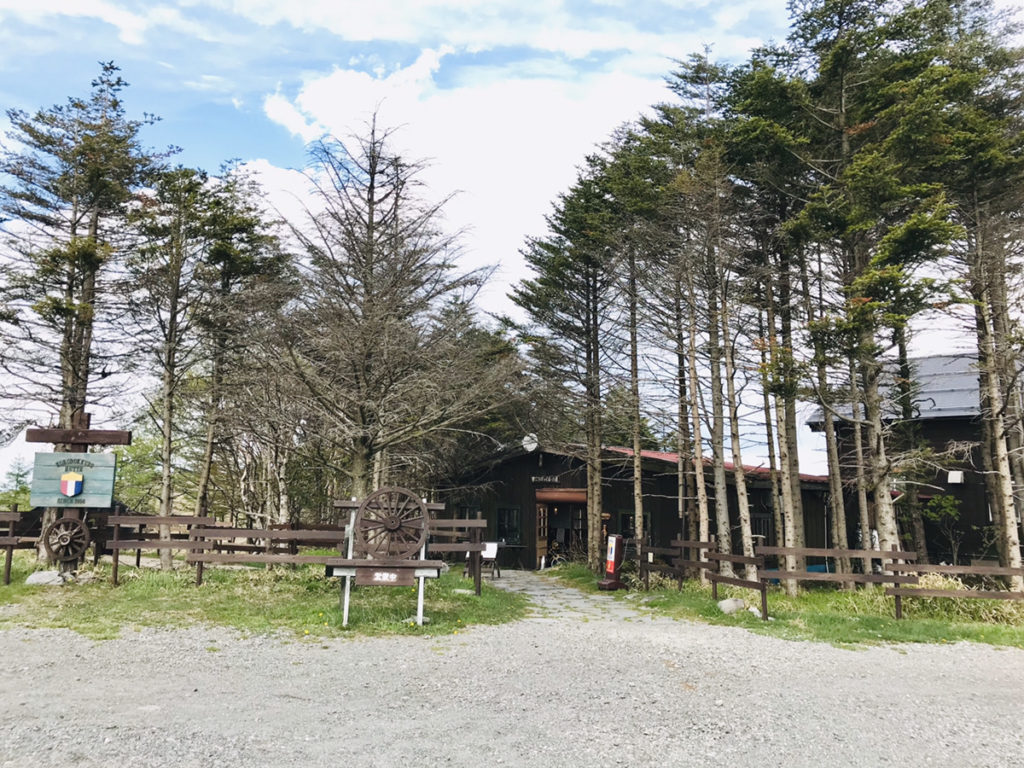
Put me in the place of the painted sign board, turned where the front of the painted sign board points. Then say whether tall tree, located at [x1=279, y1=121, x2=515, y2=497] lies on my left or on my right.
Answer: on my left

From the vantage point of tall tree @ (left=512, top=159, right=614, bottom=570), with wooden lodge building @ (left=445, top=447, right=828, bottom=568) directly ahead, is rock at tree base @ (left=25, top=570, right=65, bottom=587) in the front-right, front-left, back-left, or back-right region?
back-left

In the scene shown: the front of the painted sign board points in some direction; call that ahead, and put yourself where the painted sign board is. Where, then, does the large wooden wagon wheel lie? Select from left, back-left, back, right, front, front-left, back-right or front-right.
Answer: front-left

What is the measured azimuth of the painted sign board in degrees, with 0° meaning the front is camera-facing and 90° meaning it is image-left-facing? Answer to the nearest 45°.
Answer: approximately 0°

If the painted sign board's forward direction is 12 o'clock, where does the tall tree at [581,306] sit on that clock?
The tall tree is roughly at 9 o'clock from the painted sign board.

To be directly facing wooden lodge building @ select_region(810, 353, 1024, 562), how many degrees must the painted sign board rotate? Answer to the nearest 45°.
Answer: approximately 90° to its left

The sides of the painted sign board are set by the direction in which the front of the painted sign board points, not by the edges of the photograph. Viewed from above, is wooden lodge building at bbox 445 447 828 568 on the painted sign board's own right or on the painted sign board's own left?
on the painted sign board's own left
